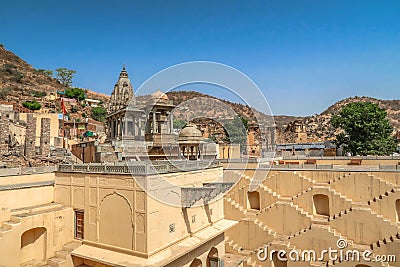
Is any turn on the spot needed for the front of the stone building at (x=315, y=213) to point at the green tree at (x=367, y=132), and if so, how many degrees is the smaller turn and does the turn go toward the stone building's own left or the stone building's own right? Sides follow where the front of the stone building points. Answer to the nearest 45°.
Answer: approximately 180°

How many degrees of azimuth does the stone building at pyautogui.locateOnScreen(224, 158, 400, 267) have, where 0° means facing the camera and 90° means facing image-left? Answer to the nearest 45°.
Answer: approximately 0°

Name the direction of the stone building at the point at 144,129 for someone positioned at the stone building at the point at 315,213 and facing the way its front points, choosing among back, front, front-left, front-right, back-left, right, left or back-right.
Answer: right
